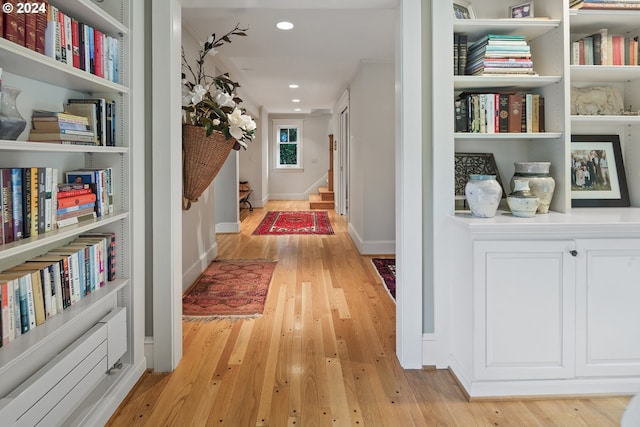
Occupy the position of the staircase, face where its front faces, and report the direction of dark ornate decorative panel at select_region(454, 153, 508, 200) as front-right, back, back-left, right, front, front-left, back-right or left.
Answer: left

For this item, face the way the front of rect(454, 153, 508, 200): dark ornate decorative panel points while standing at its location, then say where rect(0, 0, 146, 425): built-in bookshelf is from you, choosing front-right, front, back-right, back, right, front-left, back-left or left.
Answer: front-right

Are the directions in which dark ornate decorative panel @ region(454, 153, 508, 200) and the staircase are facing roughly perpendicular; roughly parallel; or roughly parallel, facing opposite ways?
roughly perpendicular

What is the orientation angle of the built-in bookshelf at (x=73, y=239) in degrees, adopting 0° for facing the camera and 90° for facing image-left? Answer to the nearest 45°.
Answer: approximately 315°

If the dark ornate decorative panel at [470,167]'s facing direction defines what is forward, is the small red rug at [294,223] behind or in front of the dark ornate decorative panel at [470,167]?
behind

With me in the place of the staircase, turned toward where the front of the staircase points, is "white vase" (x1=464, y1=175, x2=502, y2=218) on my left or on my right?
on my left
